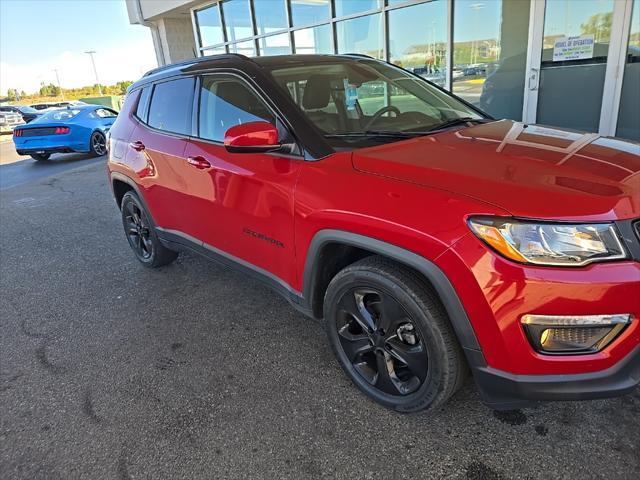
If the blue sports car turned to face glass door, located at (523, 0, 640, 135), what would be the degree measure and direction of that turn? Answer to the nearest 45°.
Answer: approximately 90° to its right

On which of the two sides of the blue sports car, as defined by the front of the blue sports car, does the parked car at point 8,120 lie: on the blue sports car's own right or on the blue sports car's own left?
on the blue sports car's own left

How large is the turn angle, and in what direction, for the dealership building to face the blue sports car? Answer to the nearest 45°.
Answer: approximately 45° to its right

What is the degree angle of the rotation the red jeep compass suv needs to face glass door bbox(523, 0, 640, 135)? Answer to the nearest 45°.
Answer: approximately 90° to its left

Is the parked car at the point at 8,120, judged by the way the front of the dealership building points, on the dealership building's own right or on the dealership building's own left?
on the dealership building's own right

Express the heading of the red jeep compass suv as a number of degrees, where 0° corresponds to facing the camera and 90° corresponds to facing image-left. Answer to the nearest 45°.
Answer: approximately 315°

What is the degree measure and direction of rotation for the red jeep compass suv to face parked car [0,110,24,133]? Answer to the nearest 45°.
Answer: approximately 180°

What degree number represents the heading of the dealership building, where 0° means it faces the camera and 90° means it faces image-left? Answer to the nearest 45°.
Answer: approximately 45°

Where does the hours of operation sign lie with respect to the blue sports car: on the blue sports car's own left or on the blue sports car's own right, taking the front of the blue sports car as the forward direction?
on the blue sports car's own right

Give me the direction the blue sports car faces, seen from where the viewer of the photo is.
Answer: facing away from the viewer and to the right of the viewer

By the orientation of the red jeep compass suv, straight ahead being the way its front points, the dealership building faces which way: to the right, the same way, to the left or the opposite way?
to the right

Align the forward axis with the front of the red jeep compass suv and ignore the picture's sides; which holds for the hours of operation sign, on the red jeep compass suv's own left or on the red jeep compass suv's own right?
on the red jeep compass suv's own left
